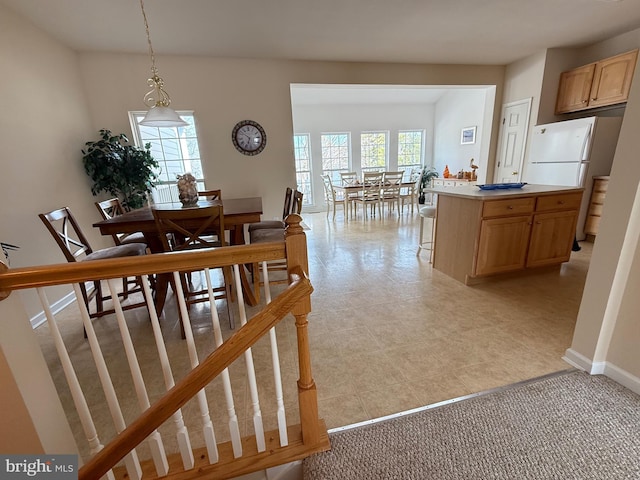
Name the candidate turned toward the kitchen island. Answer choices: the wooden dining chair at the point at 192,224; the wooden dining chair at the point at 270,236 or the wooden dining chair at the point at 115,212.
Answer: the wooden dining chair at the point at 115,212

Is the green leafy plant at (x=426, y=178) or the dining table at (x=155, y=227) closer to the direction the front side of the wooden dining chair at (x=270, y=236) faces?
the dining table

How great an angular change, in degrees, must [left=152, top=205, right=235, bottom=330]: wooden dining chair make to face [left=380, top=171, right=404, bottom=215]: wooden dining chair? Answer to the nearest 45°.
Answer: approximately 45° to its right

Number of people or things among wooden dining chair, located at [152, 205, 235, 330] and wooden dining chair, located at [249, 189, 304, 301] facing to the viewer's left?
1

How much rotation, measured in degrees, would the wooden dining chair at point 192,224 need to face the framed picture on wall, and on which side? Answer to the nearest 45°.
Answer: approximately 90° to its right

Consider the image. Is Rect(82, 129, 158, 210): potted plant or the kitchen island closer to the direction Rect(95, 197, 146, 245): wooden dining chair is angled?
the kitchen island

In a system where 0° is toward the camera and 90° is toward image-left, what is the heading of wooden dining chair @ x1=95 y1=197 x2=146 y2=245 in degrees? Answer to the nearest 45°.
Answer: approximately 315°

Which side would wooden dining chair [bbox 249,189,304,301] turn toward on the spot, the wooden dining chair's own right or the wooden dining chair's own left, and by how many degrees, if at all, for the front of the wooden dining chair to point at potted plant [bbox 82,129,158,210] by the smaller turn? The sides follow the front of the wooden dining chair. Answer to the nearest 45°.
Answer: approximately 45° to the wooden dining chair's own right

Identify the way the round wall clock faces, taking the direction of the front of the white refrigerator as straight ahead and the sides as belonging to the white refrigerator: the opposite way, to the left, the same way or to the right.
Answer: to the left

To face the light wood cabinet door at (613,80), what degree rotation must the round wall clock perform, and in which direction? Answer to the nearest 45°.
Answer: approximately 90° to its left

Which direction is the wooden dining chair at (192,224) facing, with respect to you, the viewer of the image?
facing away from the viewer

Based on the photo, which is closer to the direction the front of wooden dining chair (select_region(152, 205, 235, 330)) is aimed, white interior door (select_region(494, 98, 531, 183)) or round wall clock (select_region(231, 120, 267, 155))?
the round wall clock
